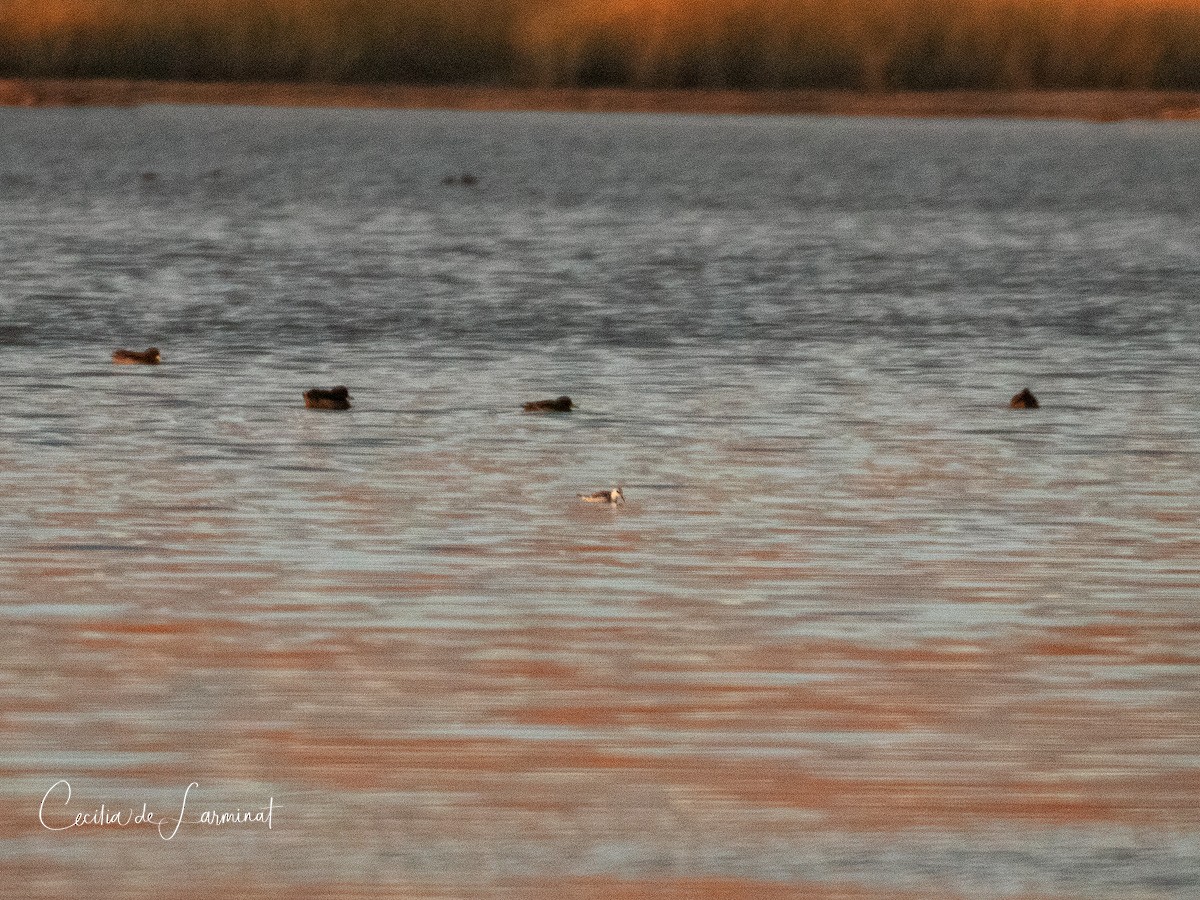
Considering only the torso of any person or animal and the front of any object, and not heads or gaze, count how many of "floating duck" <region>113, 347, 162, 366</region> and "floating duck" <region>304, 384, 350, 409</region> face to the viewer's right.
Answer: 2

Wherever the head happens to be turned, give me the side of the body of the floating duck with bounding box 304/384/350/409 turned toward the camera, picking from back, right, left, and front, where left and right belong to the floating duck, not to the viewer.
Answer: right

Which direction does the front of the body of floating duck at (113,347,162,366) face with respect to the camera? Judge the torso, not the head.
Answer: to the viewer's right

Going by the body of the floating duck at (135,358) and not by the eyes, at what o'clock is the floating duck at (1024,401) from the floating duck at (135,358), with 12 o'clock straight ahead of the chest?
the floating duck at (1024,401) is roughly at 1 o'clock from the floating duck at (135,358).

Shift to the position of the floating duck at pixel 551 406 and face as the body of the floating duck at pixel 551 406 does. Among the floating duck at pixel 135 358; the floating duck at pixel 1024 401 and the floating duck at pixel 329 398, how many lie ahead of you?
1

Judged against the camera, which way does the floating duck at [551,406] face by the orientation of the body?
to the viewer's right

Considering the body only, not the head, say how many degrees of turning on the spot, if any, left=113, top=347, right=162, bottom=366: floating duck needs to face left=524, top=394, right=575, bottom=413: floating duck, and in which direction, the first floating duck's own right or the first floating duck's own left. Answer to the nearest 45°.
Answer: approximately 45° to the first floating duck's own right

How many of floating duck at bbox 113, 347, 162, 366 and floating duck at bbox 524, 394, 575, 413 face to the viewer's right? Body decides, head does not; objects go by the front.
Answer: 2
